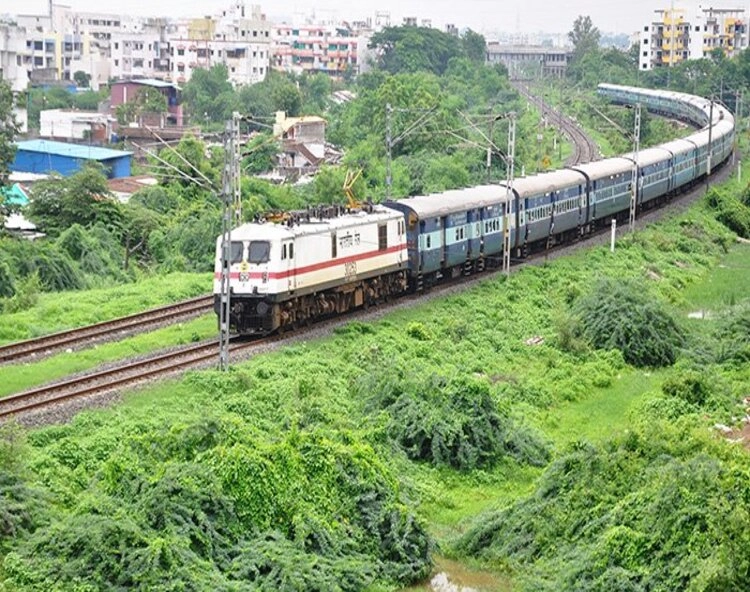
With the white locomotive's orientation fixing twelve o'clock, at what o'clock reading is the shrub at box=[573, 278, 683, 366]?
The shrub is roughly at 7 o'clock from the white locomotive.

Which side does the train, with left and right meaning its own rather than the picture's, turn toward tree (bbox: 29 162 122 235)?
right

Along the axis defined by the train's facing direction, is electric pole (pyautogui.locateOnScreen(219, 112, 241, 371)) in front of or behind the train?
in front

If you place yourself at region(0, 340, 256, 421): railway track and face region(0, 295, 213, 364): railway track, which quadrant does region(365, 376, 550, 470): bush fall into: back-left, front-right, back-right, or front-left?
back-right

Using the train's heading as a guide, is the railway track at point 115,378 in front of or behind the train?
in front

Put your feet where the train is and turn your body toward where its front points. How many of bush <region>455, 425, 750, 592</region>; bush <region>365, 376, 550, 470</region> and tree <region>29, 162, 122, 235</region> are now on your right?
1

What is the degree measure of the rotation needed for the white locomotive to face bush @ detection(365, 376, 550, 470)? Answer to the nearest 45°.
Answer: approximately 45° to its left

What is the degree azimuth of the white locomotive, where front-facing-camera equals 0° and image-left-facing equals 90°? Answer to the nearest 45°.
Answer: approximately 45°

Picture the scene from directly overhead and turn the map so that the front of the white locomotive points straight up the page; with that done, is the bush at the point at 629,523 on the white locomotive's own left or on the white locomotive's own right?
on the white locomotive's own left

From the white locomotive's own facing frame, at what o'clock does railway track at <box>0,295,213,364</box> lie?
The railway track is roughly at 1 o'clock from the white locomotive.
